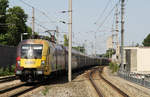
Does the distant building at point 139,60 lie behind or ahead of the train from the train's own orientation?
behind

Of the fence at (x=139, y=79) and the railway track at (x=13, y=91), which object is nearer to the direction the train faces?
the railway track

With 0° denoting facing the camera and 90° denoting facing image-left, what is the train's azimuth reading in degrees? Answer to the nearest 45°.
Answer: approximately 45°

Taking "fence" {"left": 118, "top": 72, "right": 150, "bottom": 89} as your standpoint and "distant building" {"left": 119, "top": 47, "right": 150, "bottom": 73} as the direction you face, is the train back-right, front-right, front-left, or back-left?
front-left
